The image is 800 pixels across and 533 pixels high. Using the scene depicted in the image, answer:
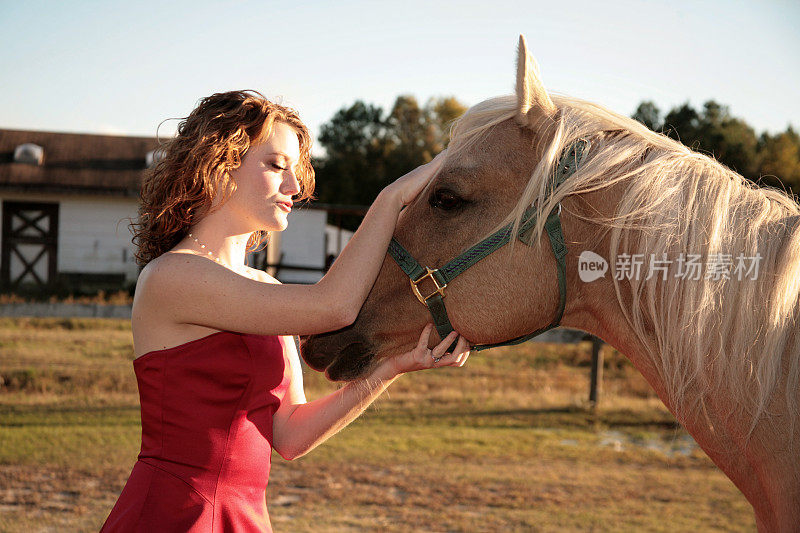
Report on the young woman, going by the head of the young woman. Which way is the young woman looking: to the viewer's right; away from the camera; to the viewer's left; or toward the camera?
to the viewer's right

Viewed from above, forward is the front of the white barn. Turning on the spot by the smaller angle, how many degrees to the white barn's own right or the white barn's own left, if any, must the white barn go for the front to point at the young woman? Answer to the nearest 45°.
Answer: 0° — it already faces them

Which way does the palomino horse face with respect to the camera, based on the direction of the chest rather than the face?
to the viewer's left

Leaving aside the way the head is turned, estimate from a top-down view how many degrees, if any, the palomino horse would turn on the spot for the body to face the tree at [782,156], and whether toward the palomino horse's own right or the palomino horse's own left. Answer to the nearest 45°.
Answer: approximately 90° to the palomino horse's own right

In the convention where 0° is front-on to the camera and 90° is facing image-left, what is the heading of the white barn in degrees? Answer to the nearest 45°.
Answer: approximately 0°

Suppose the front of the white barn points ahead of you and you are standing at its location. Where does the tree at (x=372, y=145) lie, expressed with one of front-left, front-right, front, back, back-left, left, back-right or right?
back-left

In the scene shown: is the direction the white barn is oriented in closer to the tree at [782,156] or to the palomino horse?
the palomino horse

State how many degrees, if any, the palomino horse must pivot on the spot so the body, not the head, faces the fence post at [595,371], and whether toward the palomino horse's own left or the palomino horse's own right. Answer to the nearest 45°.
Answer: approximately 90° to the palomino horse's own right

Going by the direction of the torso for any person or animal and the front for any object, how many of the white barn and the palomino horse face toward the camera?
1
